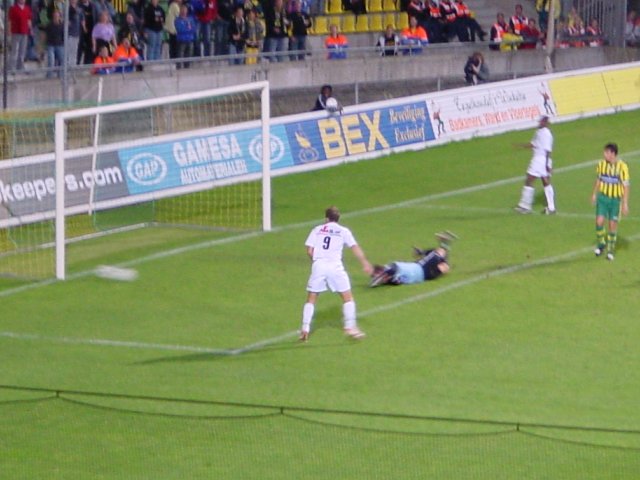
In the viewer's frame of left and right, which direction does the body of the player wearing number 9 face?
facing away from the viewer

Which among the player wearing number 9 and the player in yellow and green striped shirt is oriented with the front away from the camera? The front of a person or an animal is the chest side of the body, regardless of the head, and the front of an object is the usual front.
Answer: the player wearing number 9

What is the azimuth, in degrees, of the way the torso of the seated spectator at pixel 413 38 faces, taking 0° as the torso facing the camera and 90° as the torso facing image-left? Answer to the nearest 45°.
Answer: approximately 0°

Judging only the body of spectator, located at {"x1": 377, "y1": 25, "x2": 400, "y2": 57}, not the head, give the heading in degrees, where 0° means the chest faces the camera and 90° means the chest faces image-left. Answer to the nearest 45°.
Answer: approximately 0°
